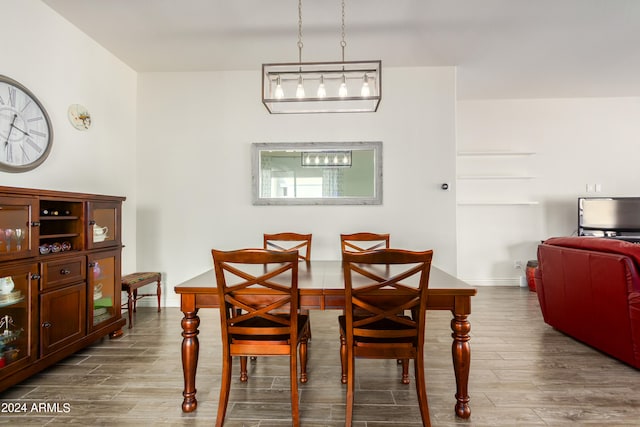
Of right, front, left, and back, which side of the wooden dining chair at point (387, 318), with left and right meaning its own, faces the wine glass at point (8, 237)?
left

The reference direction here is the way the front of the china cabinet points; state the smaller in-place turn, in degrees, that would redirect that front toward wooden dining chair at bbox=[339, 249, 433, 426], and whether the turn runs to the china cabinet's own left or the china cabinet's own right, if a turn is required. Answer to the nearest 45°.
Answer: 0° — it already faces it

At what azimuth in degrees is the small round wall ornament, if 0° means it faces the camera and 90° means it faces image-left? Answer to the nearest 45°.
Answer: approximately 315°

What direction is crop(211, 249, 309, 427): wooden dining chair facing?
away from the camera

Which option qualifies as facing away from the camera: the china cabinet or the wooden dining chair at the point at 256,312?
the wooden dining chair

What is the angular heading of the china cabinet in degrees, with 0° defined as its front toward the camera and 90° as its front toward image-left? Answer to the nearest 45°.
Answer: approximately 315°

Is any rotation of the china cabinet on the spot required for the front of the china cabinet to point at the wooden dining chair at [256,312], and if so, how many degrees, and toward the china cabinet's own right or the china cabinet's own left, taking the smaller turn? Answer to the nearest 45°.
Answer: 0° — it already faces it

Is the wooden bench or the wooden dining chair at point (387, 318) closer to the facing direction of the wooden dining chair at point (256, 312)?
the wooden bench

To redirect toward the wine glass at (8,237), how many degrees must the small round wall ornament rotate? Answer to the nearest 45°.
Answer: approximately 45° to its right

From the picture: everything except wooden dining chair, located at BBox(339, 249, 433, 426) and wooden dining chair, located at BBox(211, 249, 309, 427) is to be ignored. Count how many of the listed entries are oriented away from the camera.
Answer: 2

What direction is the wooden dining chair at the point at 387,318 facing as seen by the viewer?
away from the camera

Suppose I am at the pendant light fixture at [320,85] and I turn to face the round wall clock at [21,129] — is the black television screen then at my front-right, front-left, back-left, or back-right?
back-right
